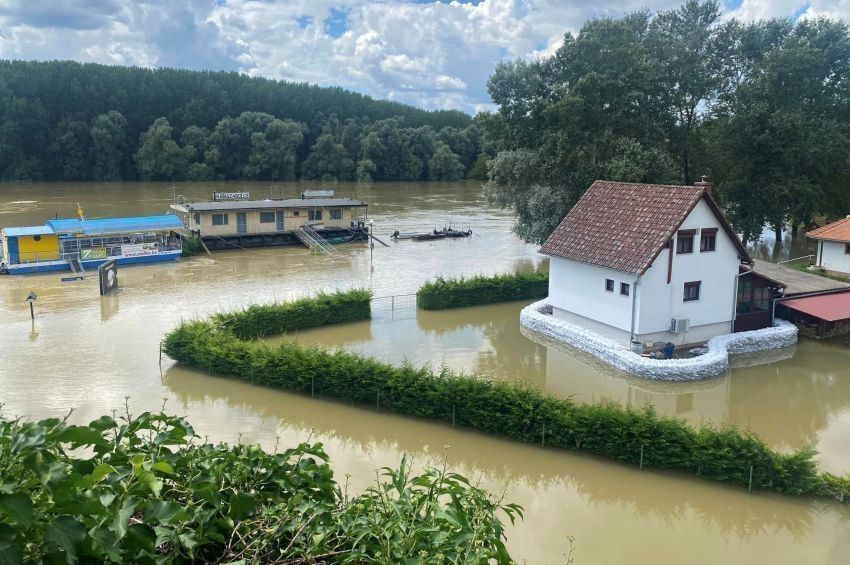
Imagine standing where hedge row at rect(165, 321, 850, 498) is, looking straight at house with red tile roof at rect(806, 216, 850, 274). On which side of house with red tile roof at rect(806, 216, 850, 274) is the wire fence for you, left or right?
left

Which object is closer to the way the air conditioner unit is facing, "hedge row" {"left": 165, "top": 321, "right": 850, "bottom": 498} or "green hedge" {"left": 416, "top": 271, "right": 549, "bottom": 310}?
the hedge row

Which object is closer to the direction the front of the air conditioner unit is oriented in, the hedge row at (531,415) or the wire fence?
the hedge row

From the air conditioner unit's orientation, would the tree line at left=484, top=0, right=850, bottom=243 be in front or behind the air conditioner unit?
behind

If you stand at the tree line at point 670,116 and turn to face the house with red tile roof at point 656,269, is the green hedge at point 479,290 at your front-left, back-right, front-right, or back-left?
front-right

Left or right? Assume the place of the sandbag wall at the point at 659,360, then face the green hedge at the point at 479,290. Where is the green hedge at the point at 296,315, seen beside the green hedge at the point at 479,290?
left

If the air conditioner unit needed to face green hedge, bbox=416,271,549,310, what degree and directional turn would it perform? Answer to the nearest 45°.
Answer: approximately 180°

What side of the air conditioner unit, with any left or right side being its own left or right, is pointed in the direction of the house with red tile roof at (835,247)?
left

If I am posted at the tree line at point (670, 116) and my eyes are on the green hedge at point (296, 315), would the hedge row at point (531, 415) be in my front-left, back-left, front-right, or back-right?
front-left

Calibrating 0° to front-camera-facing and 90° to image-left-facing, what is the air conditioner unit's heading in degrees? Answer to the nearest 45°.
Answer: approximately 315°

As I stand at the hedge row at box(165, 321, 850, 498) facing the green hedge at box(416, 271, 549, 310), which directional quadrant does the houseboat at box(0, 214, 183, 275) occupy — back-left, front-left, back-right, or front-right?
front-left

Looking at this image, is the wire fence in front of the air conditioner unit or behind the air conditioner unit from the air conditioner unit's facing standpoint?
behind

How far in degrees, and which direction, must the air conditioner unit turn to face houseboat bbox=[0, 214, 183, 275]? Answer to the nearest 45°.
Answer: approximately 135° to its right
